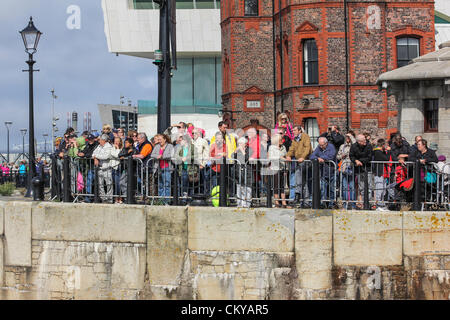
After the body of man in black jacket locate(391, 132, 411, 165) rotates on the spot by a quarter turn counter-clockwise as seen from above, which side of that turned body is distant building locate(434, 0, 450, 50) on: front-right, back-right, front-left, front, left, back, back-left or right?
back-left

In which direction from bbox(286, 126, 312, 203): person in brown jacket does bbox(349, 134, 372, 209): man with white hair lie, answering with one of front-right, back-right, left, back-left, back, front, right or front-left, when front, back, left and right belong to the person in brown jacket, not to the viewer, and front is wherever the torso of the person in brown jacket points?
back-left

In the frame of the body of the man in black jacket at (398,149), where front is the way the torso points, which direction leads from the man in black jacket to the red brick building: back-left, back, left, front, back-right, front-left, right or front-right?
back-right

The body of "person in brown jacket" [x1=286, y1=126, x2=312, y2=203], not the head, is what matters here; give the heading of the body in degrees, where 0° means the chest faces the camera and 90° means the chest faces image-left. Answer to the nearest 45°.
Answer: approximately 45°

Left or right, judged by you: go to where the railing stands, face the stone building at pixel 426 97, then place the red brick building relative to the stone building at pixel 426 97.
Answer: left

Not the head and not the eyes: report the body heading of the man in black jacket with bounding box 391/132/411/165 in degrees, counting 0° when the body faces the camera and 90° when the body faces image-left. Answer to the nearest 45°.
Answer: approximately 45°

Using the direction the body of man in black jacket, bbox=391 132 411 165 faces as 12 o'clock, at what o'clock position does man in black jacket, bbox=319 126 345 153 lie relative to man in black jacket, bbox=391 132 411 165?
man in black jacket, bbox=319 126 345 153 is roughly at 3 o'clock from man in black jacket, bbox=391 132 411 165.
